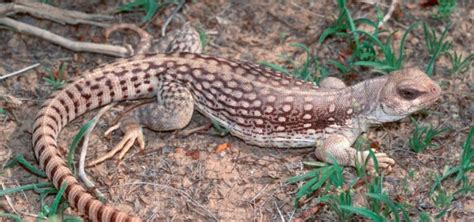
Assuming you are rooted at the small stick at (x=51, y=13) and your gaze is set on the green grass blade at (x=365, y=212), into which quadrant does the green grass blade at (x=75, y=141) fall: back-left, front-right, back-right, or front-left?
front-right

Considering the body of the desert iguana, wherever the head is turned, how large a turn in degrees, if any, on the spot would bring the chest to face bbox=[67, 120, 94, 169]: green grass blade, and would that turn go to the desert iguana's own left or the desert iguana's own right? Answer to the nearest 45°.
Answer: approximately 180°

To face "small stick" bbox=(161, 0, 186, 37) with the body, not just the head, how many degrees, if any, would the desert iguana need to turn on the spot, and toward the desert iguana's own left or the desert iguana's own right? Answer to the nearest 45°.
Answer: approximately 135° to the desert iguana's own left

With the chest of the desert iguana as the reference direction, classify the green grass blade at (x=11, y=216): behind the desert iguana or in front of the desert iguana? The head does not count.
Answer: behind

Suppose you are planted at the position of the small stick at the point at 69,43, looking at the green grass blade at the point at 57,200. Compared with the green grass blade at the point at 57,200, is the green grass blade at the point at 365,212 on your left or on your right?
left

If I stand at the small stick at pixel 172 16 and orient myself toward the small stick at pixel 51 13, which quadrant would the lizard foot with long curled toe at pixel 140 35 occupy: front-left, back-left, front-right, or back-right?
front-left

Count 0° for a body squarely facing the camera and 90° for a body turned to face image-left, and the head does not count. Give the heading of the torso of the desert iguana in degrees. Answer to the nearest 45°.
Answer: approximately 270°

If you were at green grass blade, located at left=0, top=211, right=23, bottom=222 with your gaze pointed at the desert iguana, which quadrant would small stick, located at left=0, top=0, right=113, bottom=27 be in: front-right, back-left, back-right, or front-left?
front-left
